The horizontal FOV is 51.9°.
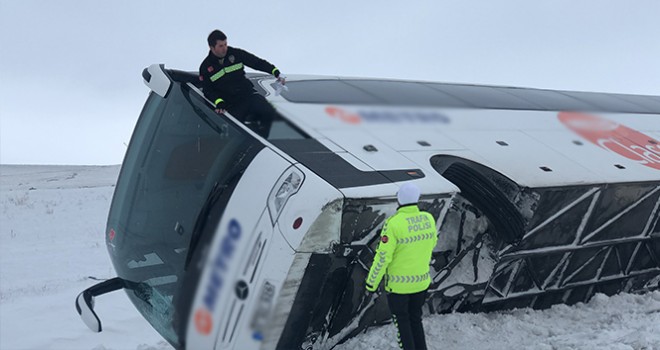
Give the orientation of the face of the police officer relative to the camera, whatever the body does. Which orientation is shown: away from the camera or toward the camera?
away from the camera

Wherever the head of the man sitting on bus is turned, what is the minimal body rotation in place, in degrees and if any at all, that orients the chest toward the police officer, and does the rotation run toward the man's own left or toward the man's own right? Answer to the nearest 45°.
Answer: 0° — they already face them

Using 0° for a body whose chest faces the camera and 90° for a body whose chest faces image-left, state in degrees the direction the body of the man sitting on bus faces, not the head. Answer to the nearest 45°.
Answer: approximately 315°
